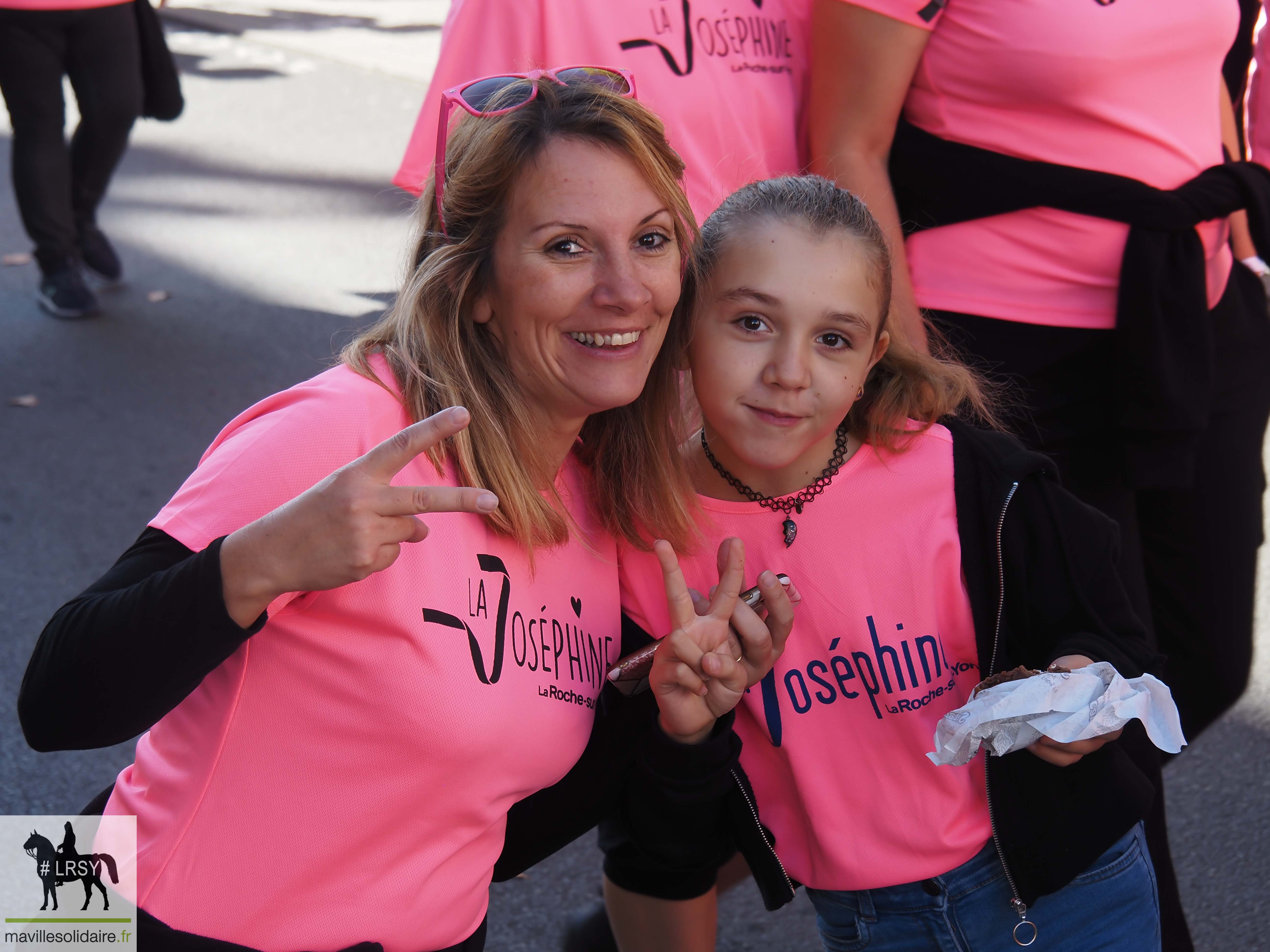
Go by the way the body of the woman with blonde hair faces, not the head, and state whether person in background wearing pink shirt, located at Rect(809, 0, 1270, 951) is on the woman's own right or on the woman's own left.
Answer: on the woman's own left

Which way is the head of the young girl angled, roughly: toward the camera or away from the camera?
toward the camera

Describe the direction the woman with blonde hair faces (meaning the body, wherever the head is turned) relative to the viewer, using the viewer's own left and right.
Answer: facing the viewer and to the right of the viewer

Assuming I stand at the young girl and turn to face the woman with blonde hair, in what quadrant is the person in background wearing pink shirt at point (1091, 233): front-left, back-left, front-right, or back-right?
back-right

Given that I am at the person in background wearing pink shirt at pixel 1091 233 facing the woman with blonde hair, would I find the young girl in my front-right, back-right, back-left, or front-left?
front-left

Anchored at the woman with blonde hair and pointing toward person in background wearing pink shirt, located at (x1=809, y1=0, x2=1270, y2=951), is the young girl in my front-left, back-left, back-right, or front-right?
front-right
